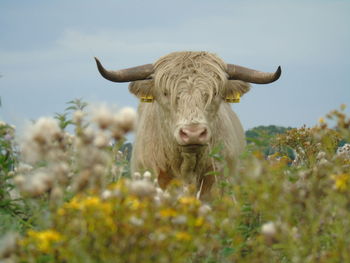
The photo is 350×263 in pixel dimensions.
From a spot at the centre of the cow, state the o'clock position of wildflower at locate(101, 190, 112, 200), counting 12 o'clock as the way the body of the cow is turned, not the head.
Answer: The wildflower is roughly at 12 o'clock from the cow.

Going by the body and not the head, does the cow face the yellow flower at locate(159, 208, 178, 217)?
yes

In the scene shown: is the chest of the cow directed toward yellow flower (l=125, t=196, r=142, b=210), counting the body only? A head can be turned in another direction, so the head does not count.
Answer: yes

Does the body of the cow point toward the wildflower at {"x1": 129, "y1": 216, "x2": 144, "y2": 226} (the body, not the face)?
yes

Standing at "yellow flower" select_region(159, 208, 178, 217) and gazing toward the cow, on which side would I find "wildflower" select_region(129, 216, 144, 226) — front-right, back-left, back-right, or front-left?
back-left

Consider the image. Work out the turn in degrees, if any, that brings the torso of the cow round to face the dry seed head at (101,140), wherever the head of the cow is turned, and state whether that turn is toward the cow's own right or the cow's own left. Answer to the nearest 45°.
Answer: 0° — it already faces it

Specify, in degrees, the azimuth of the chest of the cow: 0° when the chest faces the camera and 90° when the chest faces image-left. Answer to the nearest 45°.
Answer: approximately 0°
